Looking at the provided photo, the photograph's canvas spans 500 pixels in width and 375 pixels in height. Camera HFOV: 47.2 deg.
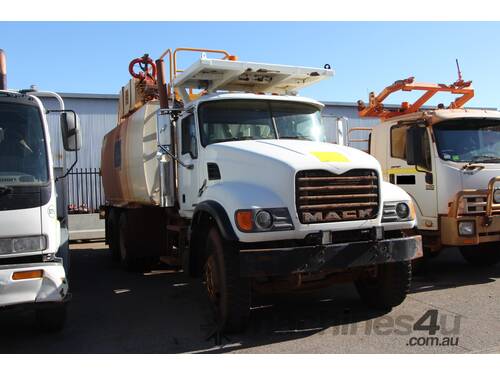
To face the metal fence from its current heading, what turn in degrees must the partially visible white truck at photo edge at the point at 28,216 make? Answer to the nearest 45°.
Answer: approximately 180°

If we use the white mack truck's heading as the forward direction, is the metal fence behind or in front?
behind

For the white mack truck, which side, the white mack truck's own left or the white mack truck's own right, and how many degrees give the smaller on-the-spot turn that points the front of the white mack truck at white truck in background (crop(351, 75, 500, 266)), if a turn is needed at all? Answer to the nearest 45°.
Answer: approximately 90° to the white mack truck's own left

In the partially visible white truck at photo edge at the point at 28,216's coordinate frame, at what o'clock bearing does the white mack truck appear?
The white mack truck is roughly at 9 o'clock from the partially visible white truck at photo edge.

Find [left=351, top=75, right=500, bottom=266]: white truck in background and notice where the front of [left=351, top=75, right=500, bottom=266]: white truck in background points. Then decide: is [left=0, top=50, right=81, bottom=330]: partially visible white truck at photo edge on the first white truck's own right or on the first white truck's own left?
on the first white truck's own right

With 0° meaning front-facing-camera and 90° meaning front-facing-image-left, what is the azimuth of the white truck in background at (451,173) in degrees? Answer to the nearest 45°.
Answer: approximately 315°

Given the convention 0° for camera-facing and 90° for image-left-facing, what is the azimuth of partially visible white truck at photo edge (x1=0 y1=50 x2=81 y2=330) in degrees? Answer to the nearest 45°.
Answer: approximately 0°
